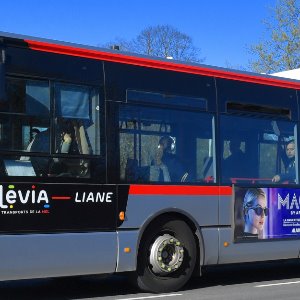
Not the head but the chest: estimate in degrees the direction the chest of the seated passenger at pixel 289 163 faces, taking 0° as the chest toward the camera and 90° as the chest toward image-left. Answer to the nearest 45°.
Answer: approximately 45°

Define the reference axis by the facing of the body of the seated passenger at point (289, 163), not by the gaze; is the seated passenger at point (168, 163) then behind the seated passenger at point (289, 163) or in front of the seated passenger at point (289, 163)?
in front

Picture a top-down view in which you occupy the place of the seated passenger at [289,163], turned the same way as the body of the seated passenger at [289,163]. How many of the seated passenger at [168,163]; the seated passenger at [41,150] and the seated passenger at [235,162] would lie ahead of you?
3

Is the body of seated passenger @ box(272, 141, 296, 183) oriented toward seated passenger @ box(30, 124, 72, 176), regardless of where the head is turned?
yes

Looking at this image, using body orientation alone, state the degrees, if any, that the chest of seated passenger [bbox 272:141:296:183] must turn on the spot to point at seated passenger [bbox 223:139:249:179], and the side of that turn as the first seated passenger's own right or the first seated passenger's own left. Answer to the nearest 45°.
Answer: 0° — they already face them

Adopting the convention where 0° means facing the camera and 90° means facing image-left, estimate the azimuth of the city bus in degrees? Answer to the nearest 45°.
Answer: approximately 45°
